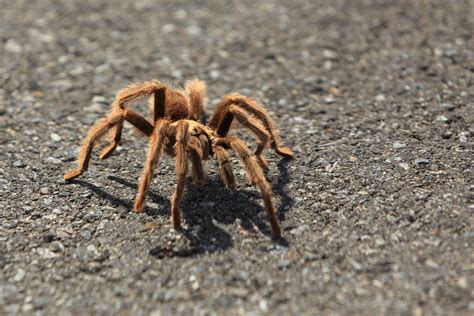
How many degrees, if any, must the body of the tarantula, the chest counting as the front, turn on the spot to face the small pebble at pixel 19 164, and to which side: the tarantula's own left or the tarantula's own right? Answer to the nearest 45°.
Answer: approximately 135° to the tarantula's own right

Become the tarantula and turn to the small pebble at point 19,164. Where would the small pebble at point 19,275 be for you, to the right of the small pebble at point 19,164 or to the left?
left

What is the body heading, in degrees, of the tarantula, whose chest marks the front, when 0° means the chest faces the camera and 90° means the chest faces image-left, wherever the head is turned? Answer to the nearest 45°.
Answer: approximately 315°

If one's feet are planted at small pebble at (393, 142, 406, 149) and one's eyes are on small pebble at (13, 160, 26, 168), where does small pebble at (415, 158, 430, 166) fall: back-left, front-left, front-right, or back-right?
back-left

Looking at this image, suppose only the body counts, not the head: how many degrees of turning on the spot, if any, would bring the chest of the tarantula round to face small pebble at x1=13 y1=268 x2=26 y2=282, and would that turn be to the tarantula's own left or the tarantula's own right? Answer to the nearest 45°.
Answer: approximately 90° to the tarantula's own right
